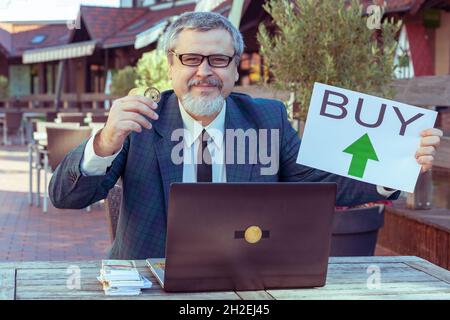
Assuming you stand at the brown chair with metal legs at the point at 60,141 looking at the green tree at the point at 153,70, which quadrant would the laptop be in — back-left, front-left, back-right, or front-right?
back-right

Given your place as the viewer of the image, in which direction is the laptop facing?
facing away from the viewer

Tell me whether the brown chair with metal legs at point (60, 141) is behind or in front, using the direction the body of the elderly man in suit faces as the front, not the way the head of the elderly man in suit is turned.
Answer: behind

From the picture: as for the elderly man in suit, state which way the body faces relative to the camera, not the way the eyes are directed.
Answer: toward the camera

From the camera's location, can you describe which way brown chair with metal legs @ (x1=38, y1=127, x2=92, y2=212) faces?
facing away from the viewer and to the left of the viewer
